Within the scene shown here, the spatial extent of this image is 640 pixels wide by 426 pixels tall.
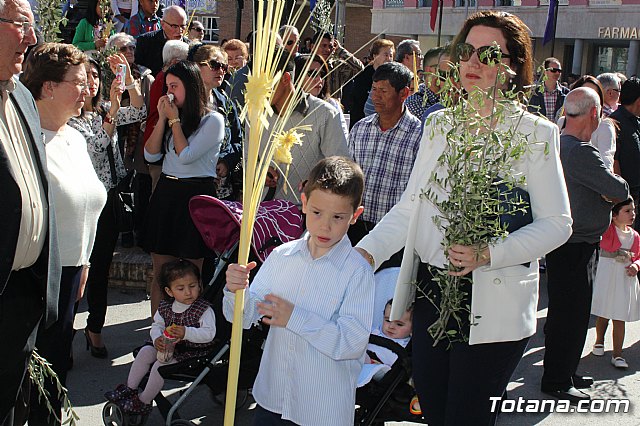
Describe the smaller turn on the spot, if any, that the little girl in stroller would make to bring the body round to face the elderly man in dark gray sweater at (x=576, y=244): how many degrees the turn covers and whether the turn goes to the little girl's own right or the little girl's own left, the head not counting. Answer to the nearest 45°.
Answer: approximately 135° to the little girl's own left

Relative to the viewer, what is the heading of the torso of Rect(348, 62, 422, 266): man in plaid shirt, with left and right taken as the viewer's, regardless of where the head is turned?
facing the viewer and to the left of the viewer

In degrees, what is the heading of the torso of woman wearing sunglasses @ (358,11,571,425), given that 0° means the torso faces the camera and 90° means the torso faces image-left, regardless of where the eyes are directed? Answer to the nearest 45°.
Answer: approximately 45°

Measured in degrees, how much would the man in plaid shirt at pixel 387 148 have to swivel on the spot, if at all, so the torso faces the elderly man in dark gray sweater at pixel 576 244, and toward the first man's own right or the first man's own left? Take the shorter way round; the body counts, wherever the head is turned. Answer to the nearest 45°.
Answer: approximately 135° to the first man's own left

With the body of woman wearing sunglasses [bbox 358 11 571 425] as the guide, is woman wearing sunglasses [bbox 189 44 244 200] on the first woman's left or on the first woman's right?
on the first woman's right

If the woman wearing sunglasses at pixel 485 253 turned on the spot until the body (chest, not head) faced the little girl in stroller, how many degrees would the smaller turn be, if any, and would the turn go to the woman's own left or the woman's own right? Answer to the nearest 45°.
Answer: approximately 90° to the woman's own right

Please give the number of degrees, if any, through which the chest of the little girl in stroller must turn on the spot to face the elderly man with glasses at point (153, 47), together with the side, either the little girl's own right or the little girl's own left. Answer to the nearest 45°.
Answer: approximately 135° to the little girl's own right

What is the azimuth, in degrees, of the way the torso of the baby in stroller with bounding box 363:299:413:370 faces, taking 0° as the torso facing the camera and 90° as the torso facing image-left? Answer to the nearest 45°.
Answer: approximately 45°
